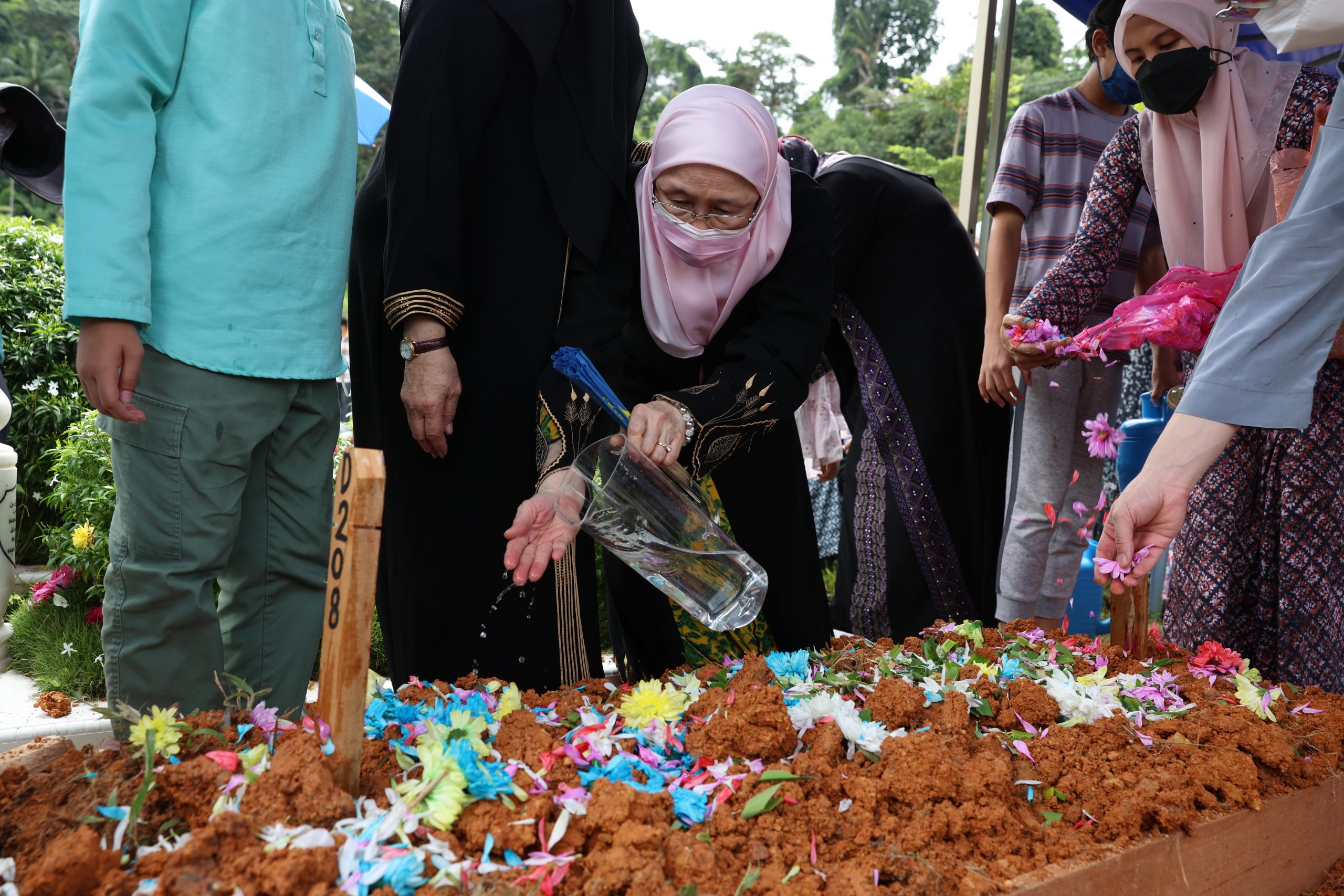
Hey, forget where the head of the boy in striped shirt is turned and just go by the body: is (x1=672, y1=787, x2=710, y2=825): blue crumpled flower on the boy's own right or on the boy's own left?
on the boy's own right

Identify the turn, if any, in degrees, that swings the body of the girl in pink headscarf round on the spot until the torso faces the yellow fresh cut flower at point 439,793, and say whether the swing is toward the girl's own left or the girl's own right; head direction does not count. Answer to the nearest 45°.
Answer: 0° — they already face it

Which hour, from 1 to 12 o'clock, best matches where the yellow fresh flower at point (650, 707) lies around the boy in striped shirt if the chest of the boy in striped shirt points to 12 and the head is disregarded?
The yellow fresh flower is roughly at 2 o'clock from the boy in striped shirt.

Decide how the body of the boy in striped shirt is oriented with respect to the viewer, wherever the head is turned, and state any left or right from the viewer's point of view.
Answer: facing the viewer and to the right of the viewer

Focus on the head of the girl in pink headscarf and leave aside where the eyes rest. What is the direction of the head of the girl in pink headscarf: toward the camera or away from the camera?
toward the camera

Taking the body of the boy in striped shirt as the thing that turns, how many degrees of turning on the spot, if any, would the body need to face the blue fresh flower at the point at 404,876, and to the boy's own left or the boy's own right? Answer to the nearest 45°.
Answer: approximately 45° to the boy's own right

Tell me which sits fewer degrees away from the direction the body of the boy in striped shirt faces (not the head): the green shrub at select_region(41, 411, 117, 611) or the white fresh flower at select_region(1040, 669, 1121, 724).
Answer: the white fresh flower

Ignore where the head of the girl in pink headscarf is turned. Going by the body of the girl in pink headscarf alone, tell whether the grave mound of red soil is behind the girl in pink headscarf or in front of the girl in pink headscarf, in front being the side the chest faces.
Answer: in front

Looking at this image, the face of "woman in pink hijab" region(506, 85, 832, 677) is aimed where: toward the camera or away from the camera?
toward the camera

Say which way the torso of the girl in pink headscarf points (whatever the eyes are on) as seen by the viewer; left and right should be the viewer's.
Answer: facing the viewer and to the left of the viewer

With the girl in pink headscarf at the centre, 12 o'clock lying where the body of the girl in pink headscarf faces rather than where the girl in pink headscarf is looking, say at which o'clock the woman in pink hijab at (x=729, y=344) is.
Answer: The woman in pink hijab is roughly at 1 o'clock from the girl in pink headscarf.

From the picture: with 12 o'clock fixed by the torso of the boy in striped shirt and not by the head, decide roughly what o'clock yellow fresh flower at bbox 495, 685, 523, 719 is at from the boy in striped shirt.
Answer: The yellow fresh flower is roughly at 2 o'clock from the boy in striped shirt.

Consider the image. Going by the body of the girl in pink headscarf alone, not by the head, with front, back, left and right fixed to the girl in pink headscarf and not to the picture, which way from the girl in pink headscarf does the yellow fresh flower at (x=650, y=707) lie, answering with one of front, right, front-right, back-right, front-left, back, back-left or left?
front

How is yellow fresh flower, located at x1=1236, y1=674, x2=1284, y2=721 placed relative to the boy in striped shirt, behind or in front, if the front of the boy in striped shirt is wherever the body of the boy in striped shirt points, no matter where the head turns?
in front

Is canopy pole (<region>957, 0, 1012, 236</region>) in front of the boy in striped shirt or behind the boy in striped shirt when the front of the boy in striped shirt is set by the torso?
behind
